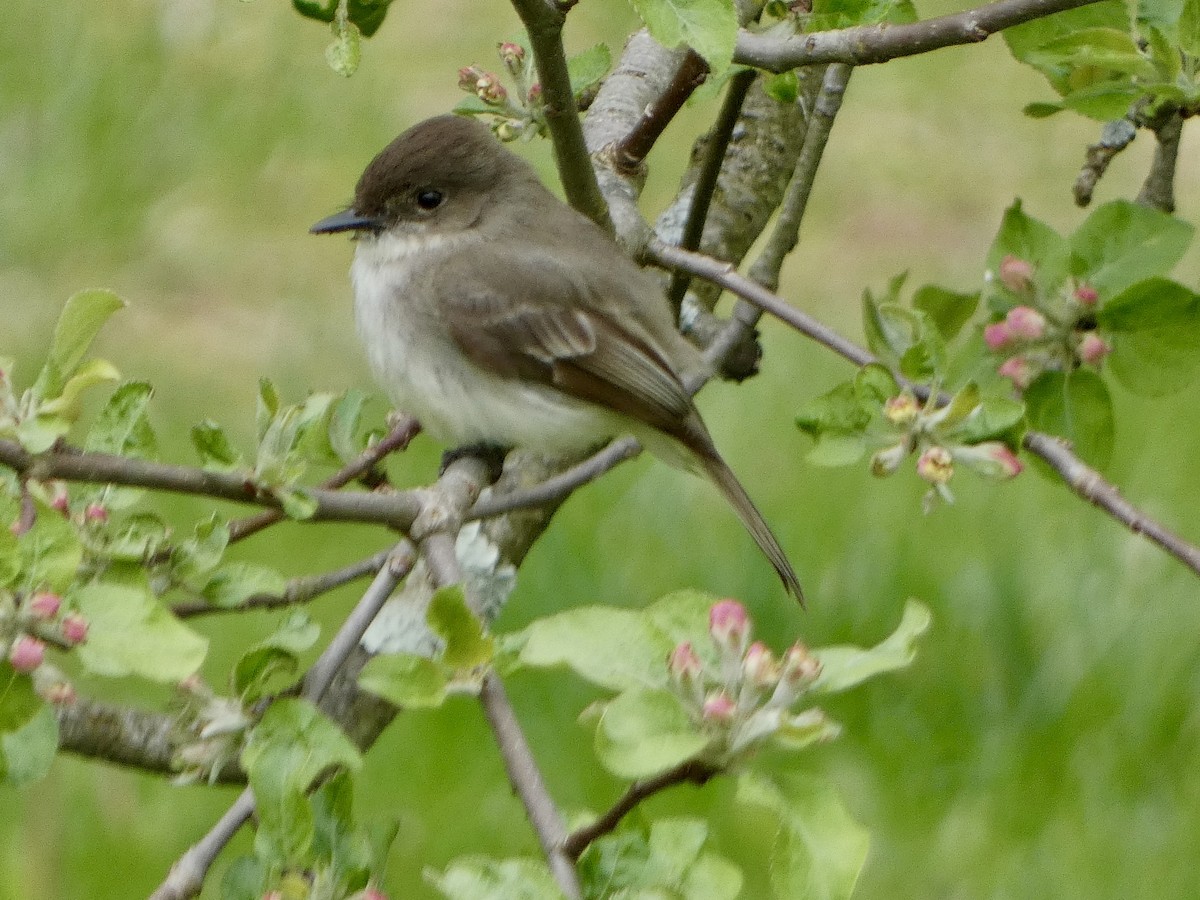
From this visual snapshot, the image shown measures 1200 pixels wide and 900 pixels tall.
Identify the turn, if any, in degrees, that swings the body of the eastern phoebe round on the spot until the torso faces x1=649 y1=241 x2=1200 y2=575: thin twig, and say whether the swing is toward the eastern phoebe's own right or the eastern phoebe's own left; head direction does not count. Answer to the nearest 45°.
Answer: approximately 135° to the eastern phoebe's own left

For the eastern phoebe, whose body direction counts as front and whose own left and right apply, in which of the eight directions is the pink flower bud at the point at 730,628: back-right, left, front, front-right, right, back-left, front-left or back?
left

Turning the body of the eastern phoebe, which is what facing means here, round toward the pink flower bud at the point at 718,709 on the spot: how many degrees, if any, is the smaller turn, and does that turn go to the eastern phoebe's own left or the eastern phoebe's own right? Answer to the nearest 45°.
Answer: approximately 90° to the eastern phoebe's own left

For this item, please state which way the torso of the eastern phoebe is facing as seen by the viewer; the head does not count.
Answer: to the viewer's left

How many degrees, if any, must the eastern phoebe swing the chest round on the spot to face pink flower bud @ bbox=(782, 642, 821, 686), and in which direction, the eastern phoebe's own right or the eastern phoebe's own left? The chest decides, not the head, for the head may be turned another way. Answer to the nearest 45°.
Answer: approximately 90° to the eastern phoebe's own left

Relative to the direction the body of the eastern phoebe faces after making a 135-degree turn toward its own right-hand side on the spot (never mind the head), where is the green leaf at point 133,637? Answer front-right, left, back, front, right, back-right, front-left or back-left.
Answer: back-left

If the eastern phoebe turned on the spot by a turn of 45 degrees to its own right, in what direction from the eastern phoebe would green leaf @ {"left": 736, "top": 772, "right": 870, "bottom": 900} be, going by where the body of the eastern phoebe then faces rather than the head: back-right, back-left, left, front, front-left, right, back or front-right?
back-left

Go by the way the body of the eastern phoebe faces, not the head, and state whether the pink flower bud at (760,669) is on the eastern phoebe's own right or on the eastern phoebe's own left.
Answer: on the eastern phoebe's own left
